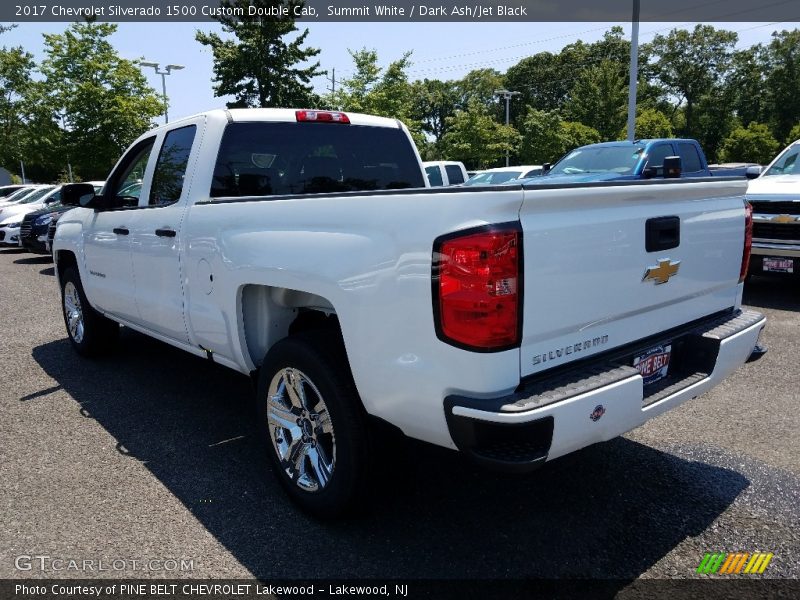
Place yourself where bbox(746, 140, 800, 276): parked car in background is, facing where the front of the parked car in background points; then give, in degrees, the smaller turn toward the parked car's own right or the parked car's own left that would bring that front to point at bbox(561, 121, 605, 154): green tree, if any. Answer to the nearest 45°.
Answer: approximately 135° to the parked car's own right

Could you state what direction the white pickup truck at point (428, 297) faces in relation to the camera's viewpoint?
facing away from the viewer and to the left of the viewer

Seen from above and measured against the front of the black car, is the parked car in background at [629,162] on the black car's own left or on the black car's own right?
on the black car's own left

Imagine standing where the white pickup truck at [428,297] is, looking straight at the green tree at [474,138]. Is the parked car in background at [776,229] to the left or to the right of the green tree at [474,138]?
right

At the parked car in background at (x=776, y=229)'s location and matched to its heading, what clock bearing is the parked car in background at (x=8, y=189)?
the parked car in background at (x=8, y=189) is roughly at 2 o'clock from the parked car in background at (x=776, y=229).
